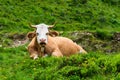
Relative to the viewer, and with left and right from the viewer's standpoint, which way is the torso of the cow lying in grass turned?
facing the viewer and to the left of the viewer
